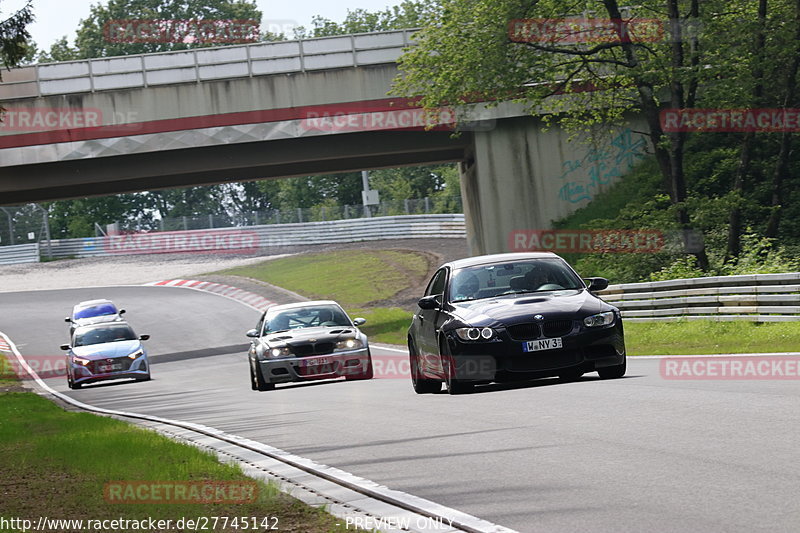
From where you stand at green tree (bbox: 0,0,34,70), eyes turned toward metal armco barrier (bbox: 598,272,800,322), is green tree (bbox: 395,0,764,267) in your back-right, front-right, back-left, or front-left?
front-left

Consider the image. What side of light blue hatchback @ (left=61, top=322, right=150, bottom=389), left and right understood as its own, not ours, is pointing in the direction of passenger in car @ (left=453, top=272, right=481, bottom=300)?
front

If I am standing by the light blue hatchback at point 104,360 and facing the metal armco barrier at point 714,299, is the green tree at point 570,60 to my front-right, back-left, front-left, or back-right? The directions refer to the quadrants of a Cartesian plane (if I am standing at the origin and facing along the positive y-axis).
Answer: front-left

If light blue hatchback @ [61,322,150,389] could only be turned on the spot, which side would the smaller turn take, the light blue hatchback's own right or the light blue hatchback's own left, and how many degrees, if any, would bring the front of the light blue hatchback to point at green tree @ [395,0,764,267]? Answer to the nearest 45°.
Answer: approximately 90° to the light blue hatchback's own left

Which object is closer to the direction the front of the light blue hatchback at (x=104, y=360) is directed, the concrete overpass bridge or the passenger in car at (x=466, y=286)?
the passenger in car

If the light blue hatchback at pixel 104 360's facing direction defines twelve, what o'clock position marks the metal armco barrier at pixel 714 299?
The metal armco barrier is roughly at 10 o'clock from the light blue hatchback.

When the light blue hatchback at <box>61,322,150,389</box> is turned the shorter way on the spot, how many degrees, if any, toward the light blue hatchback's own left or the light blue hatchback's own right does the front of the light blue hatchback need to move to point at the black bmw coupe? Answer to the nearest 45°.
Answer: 0° — it already faces it

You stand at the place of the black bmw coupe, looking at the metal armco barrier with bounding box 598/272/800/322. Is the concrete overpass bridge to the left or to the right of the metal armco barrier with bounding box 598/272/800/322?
left

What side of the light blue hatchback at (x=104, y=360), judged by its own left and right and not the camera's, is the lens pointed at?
front

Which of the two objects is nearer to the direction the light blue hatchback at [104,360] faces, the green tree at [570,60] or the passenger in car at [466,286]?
the passenger in car

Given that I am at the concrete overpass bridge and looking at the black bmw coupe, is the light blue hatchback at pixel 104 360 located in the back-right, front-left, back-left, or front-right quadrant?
front-right

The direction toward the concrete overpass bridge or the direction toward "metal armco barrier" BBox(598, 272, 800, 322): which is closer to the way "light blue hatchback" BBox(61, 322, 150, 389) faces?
the metal armco barrier

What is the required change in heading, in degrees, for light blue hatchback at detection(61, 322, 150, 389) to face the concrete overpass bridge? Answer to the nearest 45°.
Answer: approximately 135° to its left
